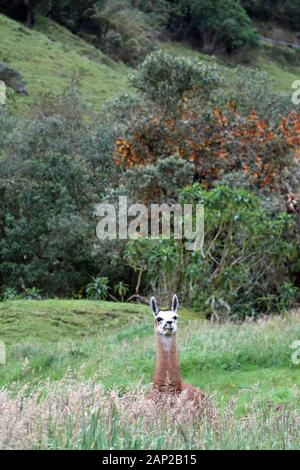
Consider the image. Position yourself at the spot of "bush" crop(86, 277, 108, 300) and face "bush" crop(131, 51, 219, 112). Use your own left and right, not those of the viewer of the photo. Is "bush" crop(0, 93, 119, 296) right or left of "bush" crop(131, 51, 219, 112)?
left

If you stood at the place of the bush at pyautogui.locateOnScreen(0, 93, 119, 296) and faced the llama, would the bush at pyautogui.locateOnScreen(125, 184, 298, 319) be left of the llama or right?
left

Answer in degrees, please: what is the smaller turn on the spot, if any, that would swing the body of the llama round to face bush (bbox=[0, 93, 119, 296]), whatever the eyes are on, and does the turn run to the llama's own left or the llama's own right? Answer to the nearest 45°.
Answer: approximately 135° to the llama's own right

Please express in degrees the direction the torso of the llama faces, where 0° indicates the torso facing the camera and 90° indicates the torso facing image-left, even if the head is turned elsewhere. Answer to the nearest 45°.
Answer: approximately 45°

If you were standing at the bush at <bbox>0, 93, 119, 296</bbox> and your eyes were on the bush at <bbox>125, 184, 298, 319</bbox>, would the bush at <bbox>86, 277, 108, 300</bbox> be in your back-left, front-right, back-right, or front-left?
front-right

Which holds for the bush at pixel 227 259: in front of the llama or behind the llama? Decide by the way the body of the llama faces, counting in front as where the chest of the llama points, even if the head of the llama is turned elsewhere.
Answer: behind

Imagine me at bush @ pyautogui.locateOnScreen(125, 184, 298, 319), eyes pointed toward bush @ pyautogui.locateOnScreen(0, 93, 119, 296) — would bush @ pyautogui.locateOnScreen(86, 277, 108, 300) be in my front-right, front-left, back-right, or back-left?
front-left

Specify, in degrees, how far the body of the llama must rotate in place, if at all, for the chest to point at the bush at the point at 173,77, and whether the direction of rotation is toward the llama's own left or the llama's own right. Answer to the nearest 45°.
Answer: approximately 135° to the llama's own right
